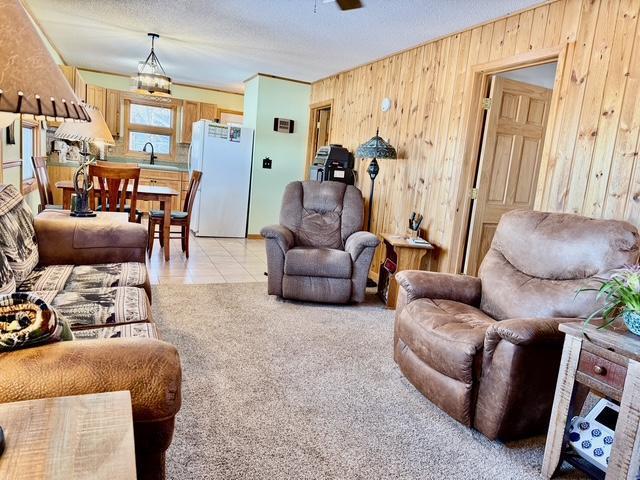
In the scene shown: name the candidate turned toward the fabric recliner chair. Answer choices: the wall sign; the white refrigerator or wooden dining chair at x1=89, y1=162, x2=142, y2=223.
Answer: the wall sign

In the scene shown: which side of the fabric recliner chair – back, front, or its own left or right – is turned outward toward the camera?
front

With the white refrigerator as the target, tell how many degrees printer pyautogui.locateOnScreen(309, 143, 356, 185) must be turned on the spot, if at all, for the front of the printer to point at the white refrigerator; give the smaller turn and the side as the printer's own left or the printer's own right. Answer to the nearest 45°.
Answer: approximately 90° to the printer's own right

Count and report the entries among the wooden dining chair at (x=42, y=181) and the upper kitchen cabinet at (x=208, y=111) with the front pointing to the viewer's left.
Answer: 0

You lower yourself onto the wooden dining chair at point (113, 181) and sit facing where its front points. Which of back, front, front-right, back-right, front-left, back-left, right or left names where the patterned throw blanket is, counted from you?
back

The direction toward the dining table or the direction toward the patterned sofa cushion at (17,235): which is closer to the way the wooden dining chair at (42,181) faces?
the dining table

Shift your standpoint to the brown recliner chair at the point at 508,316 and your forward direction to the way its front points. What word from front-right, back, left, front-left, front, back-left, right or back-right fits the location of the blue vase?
left

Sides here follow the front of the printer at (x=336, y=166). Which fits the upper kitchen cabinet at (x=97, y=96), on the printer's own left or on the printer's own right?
on the printer's own right

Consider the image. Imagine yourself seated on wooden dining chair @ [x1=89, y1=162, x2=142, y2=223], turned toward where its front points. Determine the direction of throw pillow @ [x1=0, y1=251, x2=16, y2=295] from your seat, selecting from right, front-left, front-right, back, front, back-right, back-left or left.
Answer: back

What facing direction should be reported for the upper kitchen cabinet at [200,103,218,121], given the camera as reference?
facing the viewer

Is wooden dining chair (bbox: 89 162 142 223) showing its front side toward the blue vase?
no

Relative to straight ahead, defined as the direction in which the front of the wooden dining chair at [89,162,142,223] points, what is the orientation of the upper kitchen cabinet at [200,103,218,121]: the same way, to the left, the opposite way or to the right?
the opposite way

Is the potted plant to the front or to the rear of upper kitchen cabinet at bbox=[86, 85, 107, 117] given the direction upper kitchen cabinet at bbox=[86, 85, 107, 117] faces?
to the front

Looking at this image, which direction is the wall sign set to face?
toward the camera

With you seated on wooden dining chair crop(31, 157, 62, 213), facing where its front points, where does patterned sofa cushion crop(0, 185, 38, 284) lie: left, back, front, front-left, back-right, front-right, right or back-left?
right

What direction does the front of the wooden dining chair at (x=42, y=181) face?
to the viewer's right

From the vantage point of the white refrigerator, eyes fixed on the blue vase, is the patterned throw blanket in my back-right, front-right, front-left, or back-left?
front-right

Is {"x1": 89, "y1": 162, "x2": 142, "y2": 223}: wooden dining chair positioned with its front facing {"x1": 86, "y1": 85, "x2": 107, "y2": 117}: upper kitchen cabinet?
yes

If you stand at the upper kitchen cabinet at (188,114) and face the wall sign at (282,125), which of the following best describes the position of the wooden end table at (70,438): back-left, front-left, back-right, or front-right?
front-right

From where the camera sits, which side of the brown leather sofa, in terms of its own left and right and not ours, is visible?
right

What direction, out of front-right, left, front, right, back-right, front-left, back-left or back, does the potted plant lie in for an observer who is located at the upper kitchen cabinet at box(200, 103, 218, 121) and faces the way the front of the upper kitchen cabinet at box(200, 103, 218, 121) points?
front
